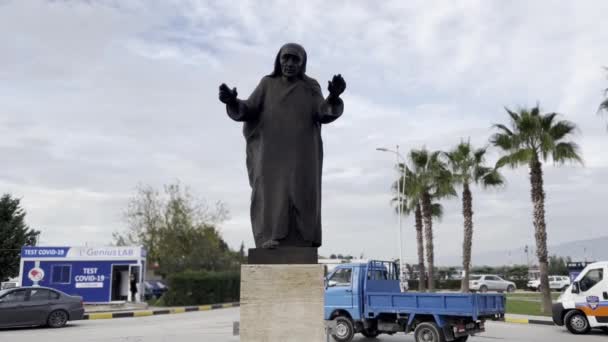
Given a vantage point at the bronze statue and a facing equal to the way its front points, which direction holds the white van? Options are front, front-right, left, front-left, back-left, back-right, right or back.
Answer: back-left

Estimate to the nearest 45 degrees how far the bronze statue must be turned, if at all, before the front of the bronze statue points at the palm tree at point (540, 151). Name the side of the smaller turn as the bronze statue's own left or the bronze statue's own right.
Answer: approximately 135° to the bronze statue's own left

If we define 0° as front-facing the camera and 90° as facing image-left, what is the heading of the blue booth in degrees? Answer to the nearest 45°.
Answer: approximately 0°

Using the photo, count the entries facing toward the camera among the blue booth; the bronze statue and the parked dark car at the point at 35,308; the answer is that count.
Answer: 2

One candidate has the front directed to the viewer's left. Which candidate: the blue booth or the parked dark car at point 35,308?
the parked dark car

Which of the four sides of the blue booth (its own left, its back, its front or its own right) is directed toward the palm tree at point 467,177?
left

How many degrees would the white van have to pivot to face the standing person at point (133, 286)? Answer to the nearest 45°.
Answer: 0° — it already faces them

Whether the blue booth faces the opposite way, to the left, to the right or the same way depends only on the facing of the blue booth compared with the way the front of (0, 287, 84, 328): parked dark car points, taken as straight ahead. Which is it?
to the left

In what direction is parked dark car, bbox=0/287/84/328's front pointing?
to the viewer's left
